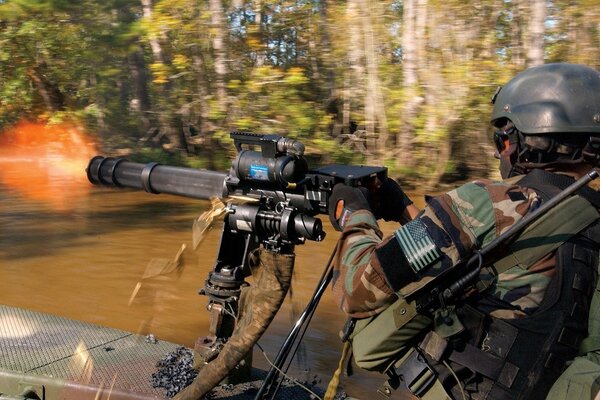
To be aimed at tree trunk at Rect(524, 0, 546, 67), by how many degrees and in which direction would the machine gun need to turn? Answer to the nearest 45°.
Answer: approximately 135° to its right

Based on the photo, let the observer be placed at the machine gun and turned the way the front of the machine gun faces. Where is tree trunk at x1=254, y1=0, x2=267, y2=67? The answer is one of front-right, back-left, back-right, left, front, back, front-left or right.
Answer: right

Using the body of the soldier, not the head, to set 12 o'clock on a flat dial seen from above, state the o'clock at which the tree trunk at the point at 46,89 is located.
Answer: The tree trunk is roughly at 12 o'clock from the soldier.

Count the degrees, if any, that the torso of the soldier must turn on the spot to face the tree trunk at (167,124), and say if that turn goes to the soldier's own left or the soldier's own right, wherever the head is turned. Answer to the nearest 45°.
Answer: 0° — they already face it

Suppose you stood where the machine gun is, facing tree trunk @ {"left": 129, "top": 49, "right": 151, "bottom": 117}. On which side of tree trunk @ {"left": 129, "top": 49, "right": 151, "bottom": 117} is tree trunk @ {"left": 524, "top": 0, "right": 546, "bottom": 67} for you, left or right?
right

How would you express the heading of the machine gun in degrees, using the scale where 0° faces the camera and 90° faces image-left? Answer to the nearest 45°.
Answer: approximately 90°

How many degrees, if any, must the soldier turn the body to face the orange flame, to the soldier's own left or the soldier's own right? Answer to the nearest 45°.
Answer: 0° — they already face it

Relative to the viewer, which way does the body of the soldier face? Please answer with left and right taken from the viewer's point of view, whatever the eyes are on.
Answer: facing away from the viewer and to the left of the viewer

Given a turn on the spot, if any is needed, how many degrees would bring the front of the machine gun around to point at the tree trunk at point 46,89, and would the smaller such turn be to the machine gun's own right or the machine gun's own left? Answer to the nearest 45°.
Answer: approximately 90° to the machine gun's own right

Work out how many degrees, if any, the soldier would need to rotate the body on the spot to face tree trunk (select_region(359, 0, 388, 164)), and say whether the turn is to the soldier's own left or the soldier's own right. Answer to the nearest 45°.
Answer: approximately 45° to the soldier's own right

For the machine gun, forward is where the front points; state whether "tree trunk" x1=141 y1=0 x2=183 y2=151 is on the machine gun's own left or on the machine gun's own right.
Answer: on the machine gun's own right

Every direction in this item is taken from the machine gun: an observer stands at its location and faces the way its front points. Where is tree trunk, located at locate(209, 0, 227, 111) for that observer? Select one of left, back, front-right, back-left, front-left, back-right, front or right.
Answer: right

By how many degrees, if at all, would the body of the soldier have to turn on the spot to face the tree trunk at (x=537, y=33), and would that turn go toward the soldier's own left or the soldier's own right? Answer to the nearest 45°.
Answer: approximately 45° to the soldier's own right
